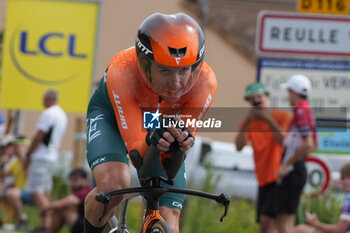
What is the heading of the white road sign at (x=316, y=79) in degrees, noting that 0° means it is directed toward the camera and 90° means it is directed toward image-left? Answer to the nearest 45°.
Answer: approximately 0°

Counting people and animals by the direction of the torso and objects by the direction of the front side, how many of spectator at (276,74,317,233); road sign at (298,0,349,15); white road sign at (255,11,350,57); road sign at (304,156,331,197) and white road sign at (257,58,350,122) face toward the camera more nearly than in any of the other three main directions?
4

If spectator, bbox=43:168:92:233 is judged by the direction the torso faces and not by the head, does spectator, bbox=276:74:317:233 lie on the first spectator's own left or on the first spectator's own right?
on the first spectator's own left

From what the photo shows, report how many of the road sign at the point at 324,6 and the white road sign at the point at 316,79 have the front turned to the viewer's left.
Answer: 0

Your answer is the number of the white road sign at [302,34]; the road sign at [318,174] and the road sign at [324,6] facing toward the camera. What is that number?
3
